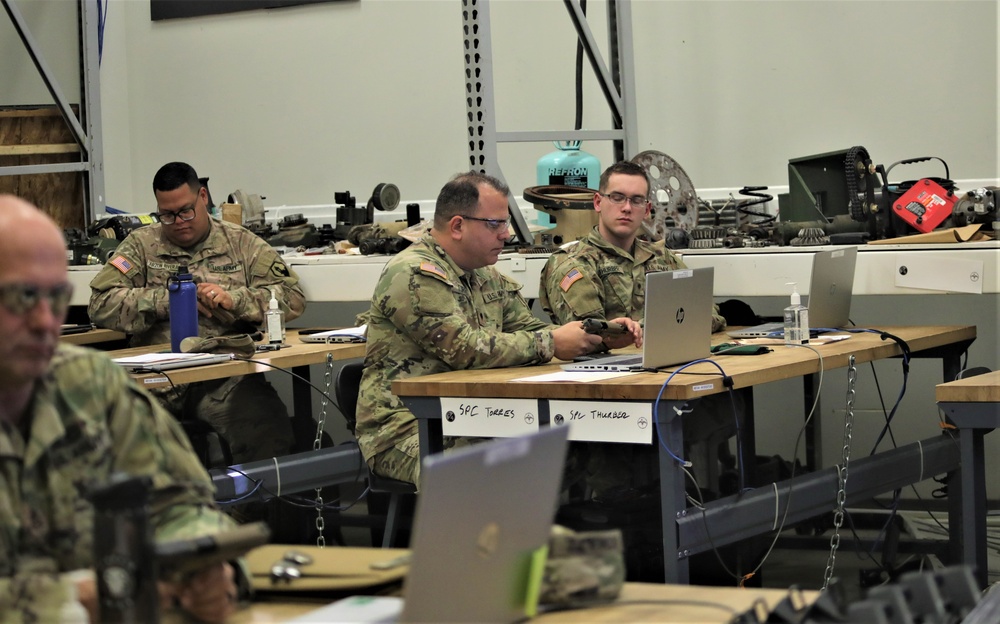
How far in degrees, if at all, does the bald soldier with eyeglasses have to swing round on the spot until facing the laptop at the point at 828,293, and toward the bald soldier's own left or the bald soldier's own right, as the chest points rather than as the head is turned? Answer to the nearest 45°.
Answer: approximately 90° to the bald soldier's own left

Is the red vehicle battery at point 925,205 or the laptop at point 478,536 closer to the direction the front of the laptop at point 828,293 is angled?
the red vehicle battery

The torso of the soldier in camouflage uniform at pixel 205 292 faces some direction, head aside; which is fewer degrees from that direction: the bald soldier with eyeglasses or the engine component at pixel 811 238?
the bald soldier with eyeglasses

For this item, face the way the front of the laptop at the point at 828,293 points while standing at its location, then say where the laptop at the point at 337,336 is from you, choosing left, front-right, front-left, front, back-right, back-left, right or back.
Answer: front-left

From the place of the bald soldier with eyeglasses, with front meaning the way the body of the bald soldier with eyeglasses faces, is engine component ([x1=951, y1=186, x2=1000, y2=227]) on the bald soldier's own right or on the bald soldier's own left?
on the bald soldier's own left

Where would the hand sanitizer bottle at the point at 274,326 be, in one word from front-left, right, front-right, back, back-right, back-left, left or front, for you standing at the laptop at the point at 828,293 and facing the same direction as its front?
front-left

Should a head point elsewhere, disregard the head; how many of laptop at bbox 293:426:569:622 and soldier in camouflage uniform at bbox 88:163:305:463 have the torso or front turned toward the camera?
1

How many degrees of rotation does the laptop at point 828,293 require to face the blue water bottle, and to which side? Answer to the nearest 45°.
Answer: approximately 45° to its left

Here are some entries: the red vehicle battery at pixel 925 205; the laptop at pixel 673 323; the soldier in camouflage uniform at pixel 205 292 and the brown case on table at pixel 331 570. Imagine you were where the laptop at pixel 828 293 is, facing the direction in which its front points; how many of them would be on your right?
1

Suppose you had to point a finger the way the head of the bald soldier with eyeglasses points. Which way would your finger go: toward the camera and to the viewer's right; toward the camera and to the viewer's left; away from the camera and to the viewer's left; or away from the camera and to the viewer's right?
toward the camera and to the viewer's right

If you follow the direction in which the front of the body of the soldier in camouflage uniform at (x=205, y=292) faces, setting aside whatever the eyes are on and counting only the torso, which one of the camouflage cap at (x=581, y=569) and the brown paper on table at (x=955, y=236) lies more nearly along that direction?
the camouflage cap

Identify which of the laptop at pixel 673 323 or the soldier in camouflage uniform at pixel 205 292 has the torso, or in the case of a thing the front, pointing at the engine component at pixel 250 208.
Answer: the laptop

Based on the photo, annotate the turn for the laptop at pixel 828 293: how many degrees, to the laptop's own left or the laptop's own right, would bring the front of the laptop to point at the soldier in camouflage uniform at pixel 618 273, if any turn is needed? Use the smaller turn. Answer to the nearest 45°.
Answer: approximately 45° to the laptop's own left

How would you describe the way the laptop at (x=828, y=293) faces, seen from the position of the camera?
facing away from the viewer and to the left of the viewer

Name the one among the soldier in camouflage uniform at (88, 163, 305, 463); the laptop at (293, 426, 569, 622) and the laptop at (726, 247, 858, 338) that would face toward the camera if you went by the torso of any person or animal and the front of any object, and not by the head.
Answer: the soldier in camouflage uniform

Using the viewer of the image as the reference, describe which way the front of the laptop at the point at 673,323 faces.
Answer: facing away from the viewer and to the left of the viewer

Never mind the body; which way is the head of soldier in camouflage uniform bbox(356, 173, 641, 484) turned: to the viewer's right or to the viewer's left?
to the viewer's right

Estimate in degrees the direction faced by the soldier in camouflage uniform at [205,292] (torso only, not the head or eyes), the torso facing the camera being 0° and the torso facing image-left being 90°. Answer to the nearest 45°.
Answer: approximately 0°

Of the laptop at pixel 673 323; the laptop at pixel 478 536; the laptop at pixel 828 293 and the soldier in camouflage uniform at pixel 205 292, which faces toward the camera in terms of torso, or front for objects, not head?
the soldier in camouflage uniform

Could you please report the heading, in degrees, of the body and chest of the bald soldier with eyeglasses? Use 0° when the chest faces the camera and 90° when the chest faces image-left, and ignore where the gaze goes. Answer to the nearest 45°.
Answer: approximately 315°
